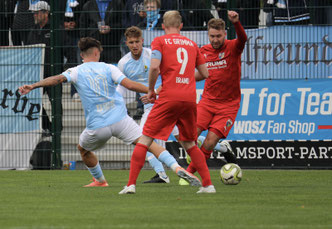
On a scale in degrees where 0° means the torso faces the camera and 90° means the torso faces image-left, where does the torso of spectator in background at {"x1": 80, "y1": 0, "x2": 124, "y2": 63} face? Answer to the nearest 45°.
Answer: approximately 0°

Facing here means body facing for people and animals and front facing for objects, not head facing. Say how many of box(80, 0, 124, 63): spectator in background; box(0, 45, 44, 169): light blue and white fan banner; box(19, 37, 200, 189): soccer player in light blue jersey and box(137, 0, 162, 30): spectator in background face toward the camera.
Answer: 3

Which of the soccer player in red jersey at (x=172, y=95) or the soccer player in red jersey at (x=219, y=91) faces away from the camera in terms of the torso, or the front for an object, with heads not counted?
the soccer player in red jersey at (x=172, y=95)

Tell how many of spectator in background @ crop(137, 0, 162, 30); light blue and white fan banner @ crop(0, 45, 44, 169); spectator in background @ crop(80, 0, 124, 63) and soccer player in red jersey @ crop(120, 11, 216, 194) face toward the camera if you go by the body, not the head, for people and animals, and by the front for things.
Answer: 3

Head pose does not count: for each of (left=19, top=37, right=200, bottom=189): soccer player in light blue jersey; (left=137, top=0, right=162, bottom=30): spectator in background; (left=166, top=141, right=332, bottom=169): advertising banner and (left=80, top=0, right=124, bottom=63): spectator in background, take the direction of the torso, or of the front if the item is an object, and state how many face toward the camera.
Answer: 3

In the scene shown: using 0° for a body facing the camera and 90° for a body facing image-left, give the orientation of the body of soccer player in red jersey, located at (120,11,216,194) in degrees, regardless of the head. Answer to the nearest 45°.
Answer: approximately 180°

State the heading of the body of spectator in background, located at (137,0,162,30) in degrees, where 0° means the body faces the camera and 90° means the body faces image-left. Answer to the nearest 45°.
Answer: approximately 0°
